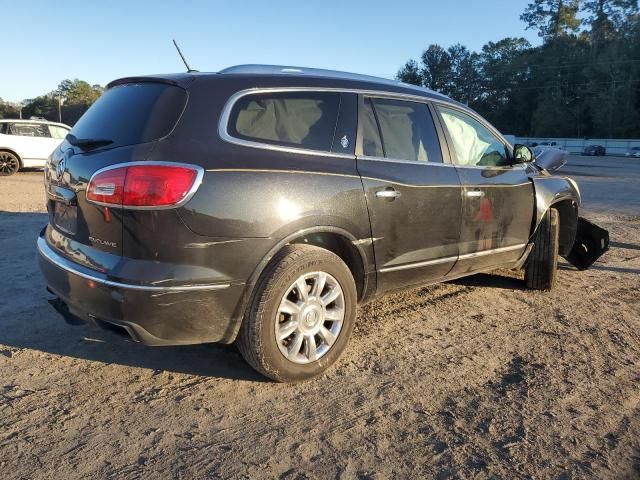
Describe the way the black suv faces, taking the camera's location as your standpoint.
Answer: facing away from the viewer and to the right of the viewer

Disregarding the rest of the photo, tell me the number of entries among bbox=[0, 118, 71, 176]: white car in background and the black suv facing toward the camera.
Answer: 0

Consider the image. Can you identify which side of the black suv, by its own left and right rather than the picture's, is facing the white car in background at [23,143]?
left
